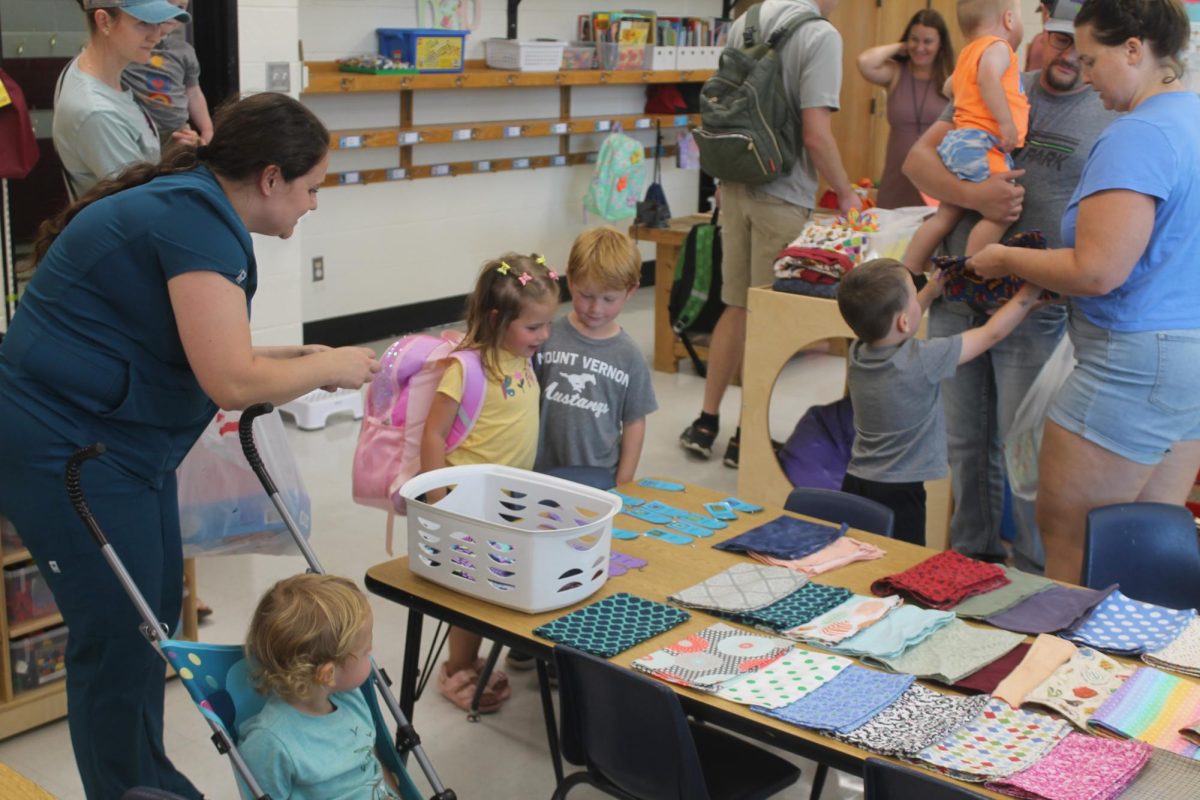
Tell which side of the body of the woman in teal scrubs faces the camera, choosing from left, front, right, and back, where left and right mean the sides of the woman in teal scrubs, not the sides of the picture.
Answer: right

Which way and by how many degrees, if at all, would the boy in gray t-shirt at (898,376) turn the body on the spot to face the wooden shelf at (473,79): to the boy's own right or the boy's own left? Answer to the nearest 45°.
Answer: approximately 90° to the boy's own left

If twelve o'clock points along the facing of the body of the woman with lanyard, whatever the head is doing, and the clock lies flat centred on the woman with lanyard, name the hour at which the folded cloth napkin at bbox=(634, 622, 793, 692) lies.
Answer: The folded cloth napkin is roughly at 12 o'clock from the woman with lanyard.

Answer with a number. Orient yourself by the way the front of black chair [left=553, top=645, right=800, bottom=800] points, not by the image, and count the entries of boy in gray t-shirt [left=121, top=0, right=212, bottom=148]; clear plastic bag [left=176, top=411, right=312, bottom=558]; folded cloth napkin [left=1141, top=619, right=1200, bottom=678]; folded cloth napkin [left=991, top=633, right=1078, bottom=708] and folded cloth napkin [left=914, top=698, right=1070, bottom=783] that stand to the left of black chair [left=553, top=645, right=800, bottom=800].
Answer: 2

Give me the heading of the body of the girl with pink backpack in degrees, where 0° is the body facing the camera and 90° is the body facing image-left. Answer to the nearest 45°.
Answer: approximately 315°

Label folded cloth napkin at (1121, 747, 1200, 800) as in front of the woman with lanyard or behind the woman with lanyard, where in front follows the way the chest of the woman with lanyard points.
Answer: in front

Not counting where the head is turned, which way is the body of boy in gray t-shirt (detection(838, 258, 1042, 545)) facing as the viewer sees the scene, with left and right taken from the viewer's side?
facing away from the viewer and to the right of the viewer

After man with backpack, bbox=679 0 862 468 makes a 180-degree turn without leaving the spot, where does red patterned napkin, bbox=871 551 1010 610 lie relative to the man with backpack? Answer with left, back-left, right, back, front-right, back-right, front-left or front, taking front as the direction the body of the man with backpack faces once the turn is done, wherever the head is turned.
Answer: front-left

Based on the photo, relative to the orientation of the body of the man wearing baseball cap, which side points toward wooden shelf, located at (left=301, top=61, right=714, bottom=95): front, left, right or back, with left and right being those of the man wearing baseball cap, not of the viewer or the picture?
right

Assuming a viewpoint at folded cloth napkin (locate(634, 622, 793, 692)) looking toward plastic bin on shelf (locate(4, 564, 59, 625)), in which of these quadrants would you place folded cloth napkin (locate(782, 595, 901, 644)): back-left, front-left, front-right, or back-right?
back-right
